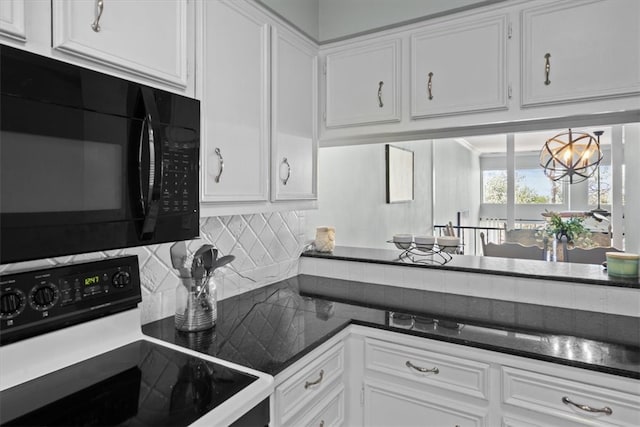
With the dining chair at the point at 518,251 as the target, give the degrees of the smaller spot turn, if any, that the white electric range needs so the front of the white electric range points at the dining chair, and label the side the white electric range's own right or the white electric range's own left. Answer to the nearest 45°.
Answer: approximately 45° to the white electric range's own left

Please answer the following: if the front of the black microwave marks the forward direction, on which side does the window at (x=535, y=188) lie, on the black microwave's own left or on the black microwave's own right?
on the black microwave's own left

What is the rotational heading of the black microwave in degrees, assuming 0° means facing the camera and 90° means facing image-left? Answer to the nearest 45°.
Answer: approximately 315°

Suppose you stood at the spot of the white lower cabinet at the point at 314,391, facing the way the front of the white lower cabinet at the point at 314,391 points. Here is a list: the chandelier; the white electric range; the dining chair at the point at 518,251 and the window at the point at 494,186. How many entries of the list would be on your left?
3

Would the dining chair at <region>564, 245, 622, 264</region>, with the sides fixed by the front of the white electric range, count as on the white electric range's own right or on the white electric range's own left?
on the white electric range's own left

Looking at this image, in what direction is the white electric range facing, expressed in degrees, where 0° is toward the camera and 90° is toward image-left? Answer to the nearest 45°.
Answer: approximately 315°

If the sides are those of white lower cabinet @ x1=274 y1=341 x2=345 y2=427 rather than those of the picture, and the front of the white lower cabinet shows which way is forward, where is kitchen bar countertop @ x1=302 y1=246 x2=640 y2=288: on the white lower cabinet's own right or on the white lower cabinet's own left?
on the white lower cabinet's own left

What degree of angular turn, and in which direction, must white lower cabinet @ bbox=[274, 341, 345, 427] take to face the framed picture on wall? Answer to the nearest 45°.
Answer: approximately 135° to its left
